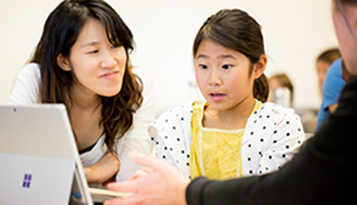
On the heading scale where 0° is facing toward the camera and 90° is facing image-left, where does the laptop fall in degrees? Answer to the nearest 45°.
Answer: approximately 225°

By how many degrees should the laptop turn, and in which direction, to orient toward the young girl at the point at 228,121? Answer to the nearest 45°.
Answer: approximately 45° to its right
